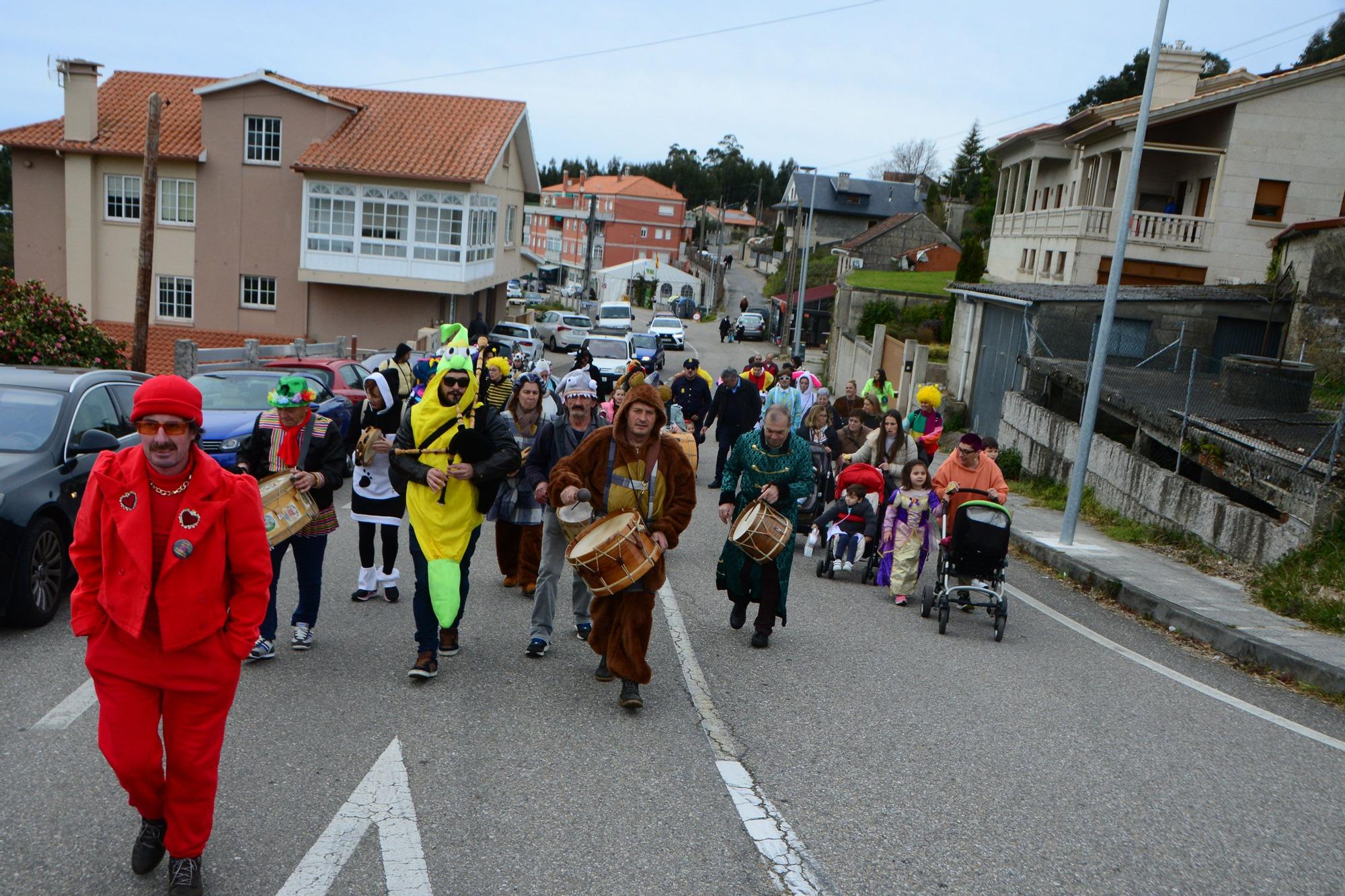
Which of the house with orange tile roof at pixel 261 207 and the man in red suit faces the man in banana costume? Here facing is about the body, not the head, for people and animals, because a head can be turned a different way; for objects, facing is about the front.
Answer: the house with orange tile roof

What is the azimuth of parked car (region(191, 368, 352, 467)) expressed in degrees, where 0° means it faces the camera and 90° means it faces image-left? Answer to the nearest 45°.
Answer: approximately 45°

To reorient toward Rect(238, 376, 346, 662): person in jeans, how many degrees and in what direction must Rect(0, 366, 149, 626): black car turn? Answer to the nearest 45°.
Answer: approximately 90° to its left

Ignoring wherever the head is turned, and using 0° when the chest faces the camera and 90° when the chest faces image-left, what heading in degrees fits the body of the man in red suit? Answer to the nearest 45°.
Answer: approximately 0°

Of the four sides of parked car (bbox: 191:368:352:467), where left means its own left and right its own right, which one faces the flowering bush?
right

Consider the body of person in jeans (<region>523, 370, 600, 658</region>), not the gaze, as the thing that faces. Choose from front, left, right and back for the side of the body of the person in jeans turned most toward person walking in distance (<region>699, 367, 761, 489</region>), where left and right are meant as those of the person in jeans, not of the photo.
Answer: back

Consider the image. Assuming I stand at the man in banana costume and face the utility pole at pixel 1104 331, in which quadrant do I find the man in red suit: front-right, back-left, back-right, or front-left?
back-right

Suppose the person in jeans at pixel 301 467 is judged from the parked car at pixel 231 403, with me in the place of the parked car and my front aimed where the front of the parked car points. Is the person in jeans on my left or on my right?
on my left
